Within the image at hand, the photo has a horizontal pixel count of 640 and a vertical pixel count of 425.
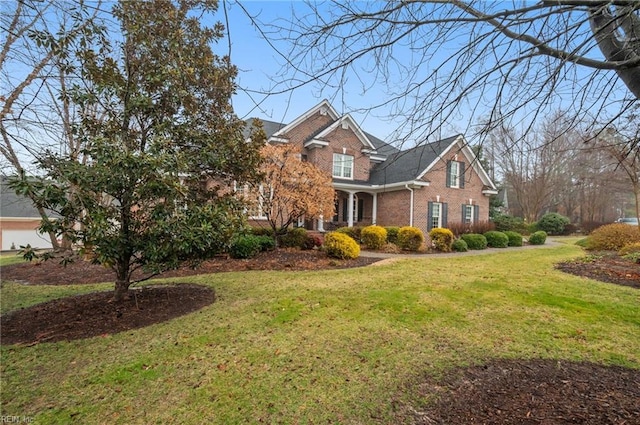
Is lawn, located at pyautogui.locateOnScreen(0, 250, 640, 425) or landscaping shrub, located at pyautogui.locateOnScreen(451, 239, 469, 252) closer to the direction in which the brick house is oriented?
the lawn

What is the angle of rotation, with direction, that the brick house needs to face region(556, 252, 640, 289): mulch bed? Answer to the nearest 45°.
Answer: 0° — it already faces it

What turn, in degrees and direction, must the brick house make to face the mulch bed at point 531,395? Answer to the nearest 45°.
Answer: approximately 45° to its left

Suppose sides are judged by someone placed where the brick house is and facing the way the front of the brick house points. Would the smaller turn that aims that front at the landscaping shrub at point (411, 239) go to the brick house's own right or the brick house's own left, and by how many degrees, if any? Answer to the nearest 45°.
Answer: approximately 45° to the brick house's own left

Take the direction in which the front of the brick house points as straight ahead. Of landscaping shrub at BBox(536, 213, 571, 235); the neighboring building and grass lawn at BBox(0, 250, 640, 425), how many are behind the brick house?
1

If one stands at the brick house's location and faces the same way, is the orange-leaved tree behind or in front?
in front

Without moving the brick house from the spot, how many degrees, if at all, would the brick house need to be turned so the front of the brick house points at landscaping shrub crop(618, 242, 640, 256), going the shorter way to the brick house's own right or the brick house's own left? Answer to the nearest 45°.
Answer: approximately 90° to the brick house's own left
